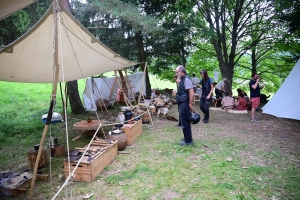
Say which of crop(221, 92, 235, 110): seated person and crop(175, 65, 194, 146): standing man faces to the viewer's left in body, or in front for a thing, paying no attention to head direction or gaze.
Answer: the standing man

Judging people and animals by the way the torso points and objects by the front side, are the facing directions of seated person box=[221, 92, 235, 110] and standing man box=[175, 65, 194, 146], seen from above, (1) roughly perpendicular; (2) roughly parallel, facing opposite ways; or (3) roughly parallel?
roughly perpendicular

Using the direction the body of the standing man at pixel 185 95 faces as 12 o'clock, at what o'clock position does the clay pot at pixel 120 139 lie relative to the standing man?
The clay pot is roughly at 12 o'clock from the standing man.

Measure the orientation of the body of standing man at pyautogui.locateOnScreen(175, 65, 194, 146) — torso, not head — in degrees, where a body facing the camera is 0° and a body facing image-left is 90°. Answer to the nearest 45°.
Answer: approximately 90°

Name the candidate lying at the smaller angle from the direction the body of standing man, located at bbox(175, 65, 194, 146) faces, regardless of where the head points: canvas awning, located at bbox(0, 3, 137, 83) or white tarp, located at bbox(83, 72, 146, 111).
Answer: the canvas awning

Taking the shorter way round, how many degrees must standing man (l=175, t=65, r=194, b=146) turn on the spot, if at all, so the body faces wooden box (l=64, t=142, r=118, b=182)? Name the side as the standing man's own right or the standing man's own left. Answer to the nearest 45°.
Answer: approximately 45° to the standing man's own left
